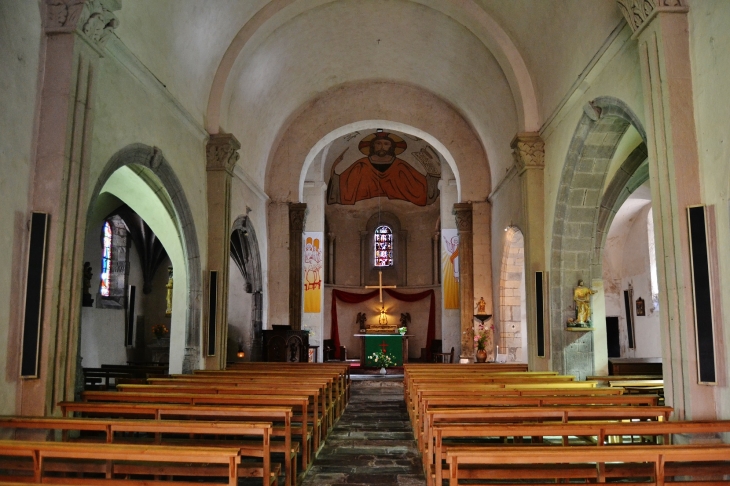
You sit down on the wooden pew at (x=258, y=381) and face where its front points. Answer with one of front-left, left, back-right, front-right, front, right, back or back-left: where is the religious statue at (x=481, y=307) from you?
front-right

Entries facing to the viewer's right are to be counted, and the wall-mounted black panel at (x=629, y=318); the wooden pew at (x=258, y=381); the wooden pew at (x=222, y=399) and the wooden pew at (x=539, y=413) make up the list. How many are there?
0

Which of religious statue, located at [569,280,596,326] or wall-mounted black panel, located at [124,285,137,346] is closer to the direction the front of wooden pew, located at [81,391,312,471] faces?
the wall-mounted black panel

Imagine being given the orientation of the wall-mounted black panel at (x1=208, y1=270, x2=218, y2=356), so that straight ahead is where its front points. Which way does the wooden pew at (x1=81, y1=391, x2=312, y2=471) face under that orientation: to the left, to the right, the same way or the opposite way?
to the left

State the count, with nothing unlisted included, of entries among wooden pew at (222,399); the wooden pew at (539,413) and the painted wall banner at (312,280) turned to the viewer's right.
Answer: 0

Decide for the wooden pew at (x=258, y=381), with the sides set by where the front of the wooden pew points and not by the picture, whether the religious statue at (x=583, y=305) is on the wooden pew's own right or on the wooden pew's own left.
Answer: on the wooden pew's own right

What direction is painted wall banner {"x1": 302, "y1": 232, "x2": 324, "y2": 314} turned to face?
toward the camera

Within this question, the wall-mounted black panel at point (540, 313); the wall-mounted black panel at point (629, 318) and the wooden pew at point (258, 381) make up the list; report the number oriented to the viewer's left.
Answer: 2

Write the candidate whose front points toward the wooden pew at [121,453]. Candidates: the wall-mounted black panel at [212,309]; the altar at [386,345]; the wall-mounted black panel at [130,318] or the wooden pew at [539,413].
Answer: the altar

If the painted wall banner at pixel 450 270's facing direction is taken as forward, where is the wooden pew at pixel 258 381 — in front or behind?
in front

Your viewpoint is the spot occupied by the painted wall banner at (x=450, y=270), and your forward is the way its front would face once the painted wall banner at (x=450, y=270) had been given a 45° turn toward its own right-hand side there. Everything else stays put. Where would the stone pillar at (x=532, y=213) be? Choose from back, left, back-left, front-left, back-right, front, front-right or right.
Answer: front-left

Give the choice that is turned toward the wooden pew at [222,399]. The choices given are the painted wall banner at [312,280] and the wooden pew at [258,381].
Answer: the painted wall banner

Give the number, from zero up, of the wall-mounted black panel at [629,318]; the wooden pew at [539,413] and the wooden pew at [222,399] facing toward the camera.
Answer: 0

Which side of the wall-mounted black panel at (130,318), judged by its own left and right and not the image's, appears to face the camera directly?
right

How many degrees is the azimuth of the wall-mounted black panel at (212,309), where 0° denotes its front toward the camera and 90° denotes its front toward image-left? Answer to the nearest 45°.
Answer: approximately 270°

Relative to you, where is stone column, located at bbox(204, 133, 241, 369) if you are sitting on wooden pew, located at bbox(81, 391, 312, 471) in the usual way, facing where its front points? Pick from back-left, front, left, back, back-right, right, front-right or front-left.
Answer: front

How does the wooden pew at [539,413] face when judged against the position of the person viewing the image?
facing away from the viewer

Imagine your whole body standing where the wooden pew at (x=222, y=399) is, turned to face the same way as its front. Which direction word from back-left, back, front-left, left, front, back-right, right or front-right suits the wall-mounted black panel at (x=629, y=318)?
front-right

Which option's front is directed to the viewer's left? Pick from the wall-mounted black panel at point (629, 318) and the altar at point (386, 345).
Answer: the wall-mounted black panel

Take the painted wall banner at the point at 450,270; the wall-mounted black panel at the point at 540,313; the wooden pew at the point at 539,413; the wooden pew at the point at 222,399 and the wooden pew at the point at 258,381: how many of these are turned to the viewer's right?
0
